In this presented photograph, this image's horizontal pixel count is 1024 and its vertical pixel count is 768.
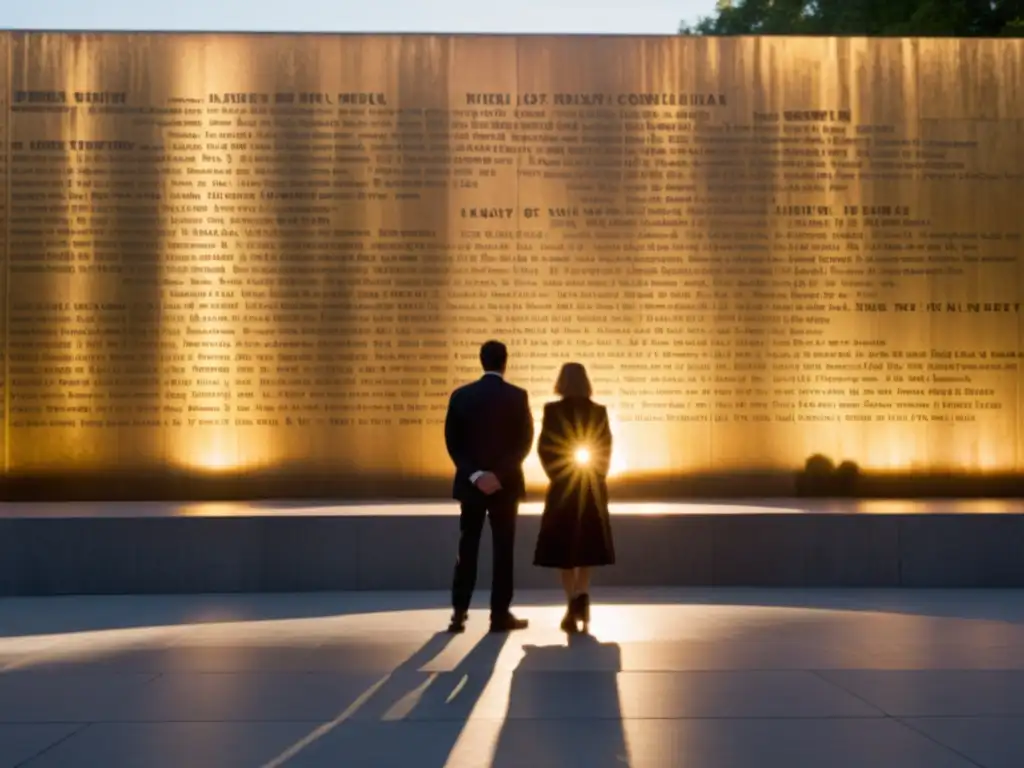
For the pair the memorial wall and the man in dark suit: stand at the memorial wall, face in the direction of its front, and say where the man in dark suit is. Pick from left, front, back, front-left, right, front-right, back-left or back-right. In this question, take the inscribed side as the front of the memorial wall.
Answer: front

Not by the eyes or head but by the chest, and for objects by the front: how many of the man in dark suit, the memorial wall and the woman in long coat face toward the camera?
1

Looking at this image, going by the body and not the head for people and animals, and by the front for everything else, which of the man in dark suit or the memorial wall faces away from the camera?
the man in dark suit

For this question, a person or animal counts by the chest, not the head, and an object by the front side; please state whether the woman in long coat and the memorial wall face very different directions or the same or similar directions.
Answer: very different directions

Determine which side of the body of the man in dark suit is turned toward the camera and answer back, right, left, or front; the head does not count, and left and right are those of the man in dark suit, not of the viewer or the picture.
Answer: back

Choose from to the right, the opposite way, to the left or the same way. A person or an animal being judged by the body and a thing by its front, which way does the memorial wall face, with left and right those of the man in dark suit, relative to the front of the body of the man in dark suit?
the opposite way

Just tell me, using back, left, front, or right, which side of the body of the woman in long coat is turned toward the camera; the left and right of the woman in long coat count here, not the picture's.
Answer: back

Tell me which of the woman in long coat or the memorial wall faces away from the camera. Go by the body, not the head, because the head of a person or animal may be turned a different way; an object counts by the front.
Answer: the woman in long coat

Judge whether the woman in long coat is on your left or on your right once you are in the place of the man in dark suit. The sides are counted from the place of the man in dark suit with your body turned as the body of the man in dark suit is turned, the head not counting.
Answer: on your right

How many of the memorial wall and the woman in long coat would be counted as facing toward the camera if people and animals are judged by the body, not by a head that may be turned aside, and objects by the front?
1

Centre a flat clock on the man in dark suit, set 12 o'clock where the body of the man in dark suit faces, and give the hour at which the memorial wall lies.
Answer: The memorial wall is roughly at 12 o'clock from the man in dark suit.

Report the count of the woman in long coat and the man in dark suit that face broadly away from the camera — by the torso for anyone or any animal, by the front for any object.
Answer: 2

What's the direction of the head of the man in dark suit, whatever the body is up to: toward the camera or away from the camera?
away from the camera

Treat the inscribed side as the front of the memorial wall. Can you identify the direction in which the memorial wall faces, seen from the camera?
facing the viewer

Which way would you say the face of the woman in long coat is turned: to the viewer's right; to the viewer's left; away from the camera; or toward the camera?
away from the camera

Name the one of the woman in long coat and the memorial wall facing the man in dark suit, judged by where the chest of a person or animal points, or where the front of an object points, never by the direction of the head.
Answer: the memorial wall
